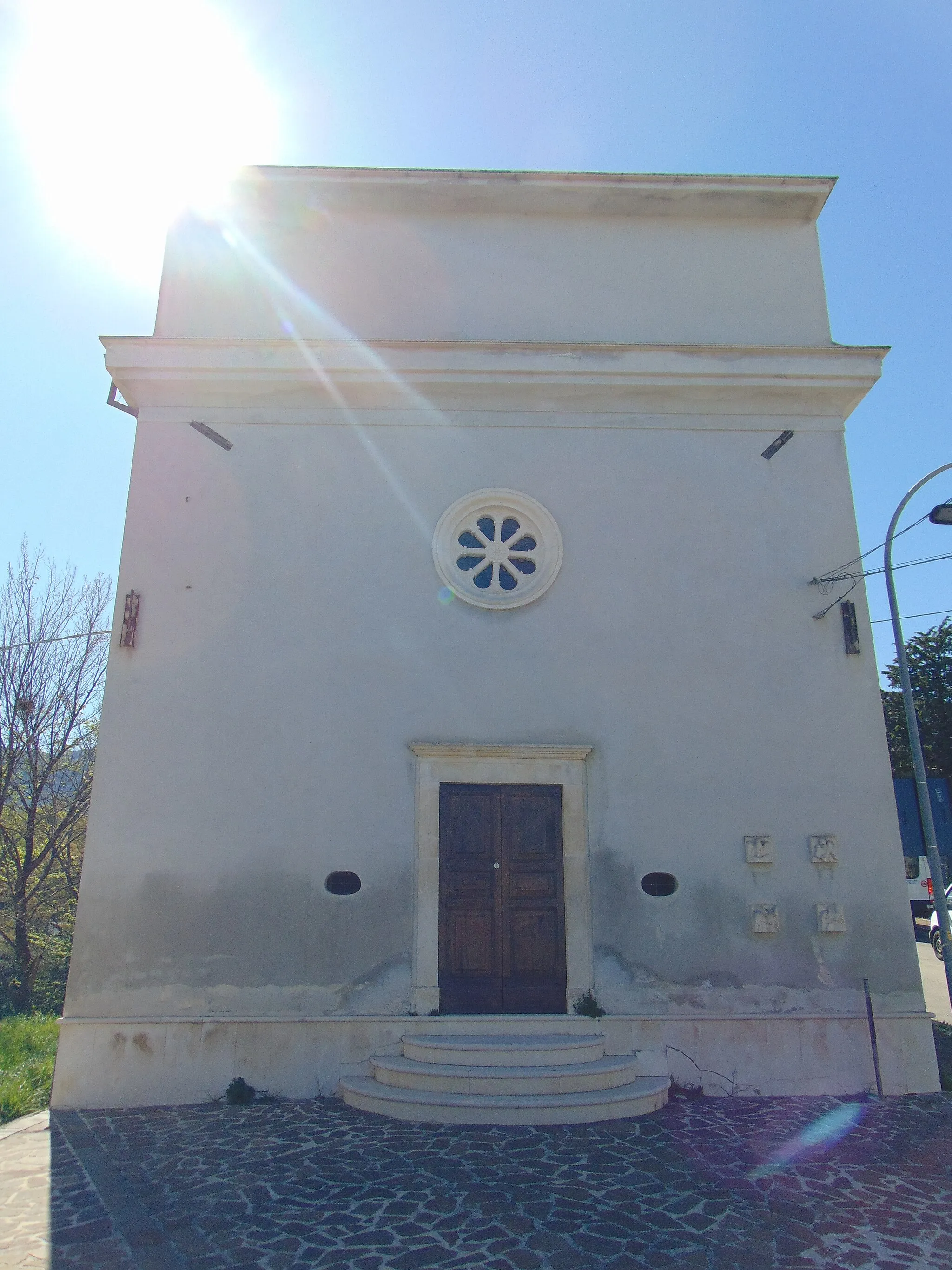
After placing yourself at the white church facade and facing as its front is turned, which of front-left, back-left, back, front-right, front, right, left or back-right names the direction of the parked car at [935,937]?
back-left

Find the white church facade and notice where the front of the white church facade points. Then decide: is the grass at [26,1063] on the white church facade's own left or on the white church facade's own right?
on the white church facade's own right

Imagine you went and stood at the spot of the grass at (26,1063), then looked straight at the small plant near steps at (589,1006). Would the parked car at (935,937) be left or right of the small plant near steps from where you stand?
left

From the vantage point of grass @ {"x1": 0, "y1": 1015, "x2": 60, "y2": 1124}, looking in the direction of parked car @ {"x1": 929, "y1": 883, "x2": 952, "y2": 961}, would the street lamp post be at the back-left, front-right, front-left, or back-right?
front-right

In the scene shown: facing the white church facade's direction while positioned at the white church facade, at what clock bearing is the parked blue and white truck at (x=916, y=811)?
The parked blue and white truck is roughly at 7 o'clock from the white church facade.

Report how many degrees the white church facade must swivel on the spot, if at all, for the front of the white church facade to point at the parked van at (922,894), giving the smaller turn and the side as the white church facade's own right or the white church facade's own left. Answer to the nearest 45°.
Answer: approximately 135° to the white church facade's own left

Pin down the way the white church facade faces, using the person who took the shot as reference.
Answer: facing the viewer

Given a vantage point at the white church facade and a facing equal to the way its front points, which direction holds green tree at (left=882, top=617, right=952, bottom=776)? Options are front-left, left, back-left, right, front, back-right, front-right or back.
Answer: back-left

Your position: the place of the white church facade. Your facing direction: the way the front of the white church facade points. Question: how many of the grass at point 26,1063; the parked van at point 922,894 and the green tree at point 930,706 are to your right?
1

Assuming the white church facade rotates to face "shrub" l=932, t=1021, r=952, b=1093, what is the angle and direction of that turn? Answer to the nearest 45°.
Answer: approximately 90° to its left

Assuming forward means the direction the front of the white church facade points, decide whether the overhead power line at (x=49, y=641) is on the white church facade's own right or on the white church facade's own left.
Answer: on the white church facade's own right

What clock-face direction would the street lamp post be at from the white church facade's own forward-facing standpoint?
The street lamp post is roughly at 9 o'clock from the white church facade.
